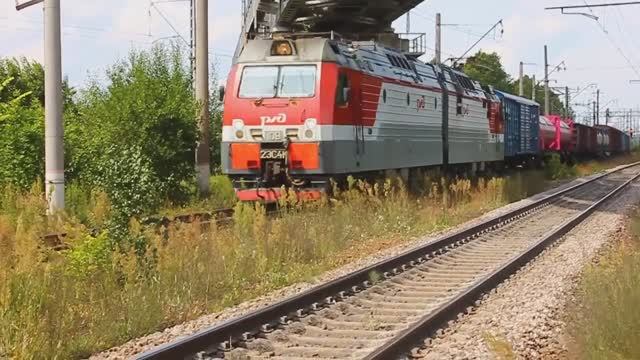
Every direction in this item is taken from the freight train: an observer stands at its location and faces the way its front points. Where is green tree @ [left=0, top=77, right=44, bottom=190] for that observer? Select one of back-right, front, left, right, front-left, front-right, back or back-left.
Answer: front-right

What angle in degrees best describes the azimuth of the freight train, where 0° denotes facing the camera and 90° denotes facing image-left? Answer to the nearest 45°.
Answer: approximately 45°

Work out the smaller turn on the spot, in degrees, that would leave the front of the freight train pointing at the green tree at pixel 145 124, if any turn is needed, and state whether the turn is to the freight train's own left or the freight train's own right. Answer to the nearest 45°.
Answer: approximately 90° to the freight train's own right

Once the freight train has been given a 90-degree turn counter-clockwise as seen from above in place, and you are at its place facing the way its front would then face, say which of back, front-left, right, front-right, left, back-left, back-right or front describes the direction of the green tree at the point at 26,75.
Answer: back
